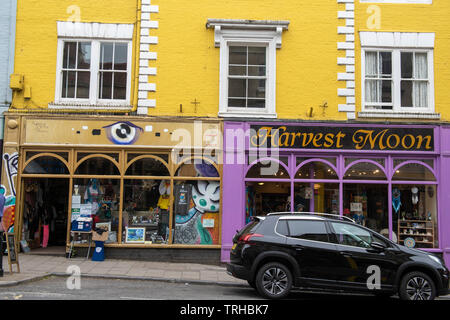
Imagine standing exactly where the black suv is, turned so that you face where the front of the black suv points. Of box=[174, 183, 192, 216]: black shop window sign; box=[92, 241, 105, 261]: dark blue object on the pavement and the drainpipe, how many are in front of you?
0

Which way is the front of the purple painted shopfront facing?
toward the camera

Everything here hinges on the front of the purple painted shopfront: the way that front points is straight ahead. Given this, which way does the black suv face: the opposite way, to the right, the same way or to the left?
to the left

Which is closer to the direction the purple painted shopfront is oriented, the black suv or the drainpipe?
the black suv

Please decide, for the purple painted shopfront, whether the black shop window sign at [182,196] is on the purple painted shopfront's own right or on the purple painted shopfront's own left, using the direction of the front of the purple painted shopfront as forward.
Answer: on the purple painted shopfront's own right

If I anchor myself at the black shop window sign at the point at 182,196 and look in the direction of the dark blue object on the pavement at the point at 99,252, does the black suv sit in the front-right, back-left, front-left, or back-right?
back-left

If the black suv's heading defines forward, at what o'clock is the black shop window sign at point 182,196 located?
The black shop window sign is roughly at 7 o'clock from the black suv.

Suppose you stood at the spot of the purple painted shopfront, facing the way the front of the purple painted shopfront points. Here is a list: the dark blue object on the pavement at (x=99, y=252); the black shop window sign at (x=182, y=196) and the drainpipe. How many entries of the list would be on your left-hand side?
0

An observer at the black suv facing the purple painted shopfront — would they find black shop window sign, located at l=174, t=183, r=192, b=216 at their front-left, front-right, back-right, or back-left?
front-left

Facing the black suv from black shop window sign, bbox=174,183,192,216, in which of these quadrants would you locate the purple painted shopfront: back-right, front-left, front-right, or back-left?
front-left

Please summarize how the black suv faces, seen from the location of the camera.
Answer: facing to the right of the viewer

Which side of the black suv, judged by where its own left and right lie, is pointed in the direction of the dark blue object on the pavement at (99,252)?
back

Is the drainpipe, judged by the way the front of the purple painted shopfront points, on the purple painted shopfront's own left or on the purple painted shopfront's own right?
on the purple painted shopfront's own right

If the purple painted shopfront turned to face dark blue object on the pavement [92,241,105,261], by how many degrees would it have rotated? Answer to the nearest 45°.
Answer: approximately 90° to its right

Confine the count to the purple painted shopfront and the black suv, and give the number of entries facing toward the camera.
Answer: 1

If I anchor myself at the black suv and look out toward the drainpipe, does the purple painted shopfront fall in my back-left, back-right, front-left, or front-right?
front-right

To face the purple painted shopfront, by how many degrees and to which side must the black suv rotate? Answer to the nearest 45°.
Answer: approximately 90° to its left

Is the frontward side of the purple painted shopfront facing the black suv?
yes

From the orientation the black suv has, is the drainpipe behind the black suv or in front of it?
behind

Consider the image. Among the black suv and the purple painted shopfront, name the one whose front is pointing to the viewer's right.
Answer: the black suv
